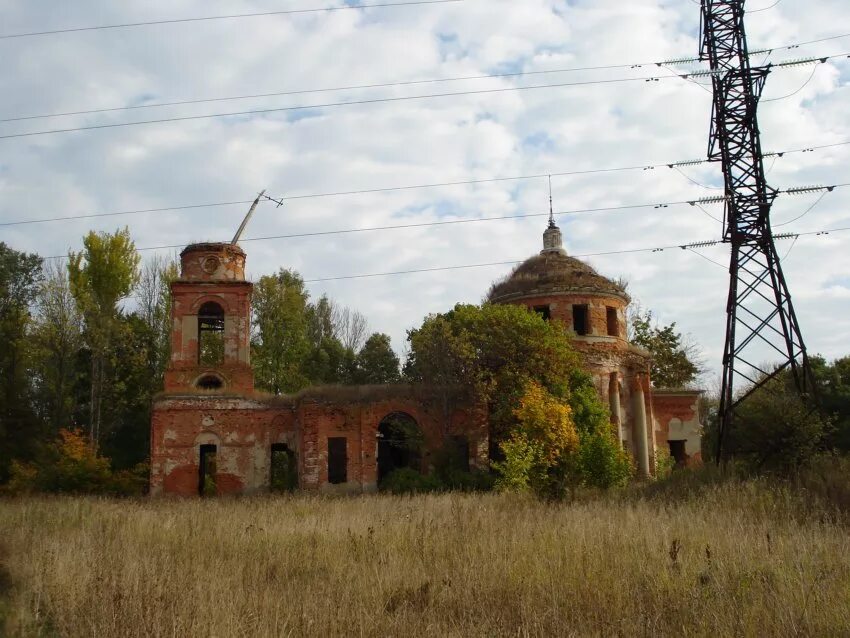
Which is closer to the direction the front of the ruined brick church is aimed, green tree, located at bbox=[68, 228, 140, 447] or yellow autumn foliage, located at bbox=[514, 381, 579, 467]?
the green tree

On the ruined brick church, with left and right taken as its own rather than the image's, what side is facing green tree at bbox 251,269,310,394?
right

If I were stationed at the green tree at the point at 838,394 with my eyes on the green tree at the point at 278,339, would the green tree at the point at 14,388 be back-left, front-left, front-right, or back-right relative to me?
front-left

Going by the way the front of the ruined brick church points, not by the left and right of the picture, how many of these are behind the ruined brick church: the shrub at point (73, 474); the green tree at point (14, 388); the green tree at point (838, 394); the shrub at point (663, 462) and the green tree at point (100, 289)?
2

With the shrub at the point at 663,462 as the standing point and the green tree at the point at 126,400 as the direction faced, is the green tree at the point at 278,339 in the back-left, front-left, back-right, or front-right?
front-right

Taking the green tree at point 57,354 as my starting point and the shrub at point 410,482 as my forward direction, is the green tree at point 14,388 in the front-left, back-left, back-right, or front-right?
back-right

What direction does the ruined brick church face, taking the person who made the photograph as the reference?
facing to the left of the viewer

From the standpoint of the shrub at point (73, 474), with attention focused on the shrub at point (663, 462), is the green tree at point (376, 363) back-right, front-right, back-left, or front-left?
front-left

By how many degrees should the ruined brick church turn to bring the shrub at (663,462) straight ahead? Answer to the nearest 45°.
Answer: approximately 180°

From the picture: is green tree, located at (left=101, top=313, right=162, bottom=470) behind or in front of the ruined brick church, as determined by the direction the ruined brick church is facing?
in front

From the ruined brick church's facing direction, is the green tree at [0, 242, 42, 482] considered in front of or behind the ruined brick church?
in front

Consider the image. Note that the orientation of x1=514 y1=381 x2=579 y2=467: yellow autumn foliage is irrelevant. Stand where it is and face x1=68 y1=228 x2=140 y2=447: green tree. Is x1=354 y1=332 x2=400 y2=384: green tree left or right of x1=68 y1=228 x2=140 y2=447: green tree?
right

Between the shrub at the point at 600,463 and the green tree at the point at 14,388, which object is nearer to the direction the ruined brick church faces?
the green tree

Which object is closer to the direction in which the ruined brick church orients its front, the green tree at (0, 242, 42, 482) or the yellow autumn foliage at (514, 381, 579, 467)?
the green tree

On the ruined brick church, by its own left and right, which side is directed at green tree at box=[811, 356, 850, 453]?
back

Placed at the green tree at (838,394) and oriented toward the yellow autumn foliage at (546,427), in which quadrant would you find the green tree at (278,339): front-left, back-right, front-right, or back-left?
front-right
